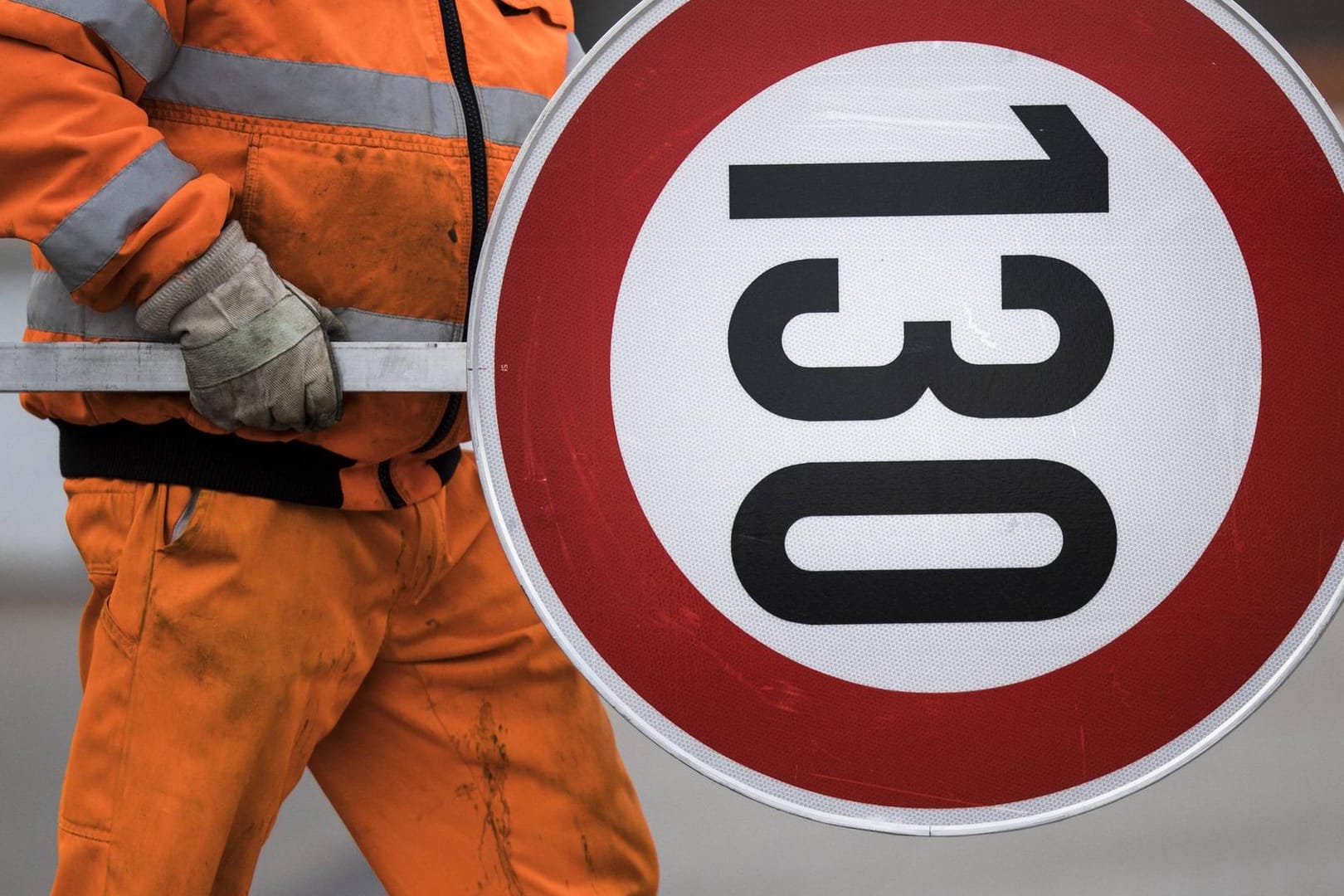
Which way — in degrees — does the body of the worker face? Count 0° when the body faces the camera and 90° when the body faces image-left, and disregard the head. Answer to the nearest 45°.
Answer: approximately 315°
